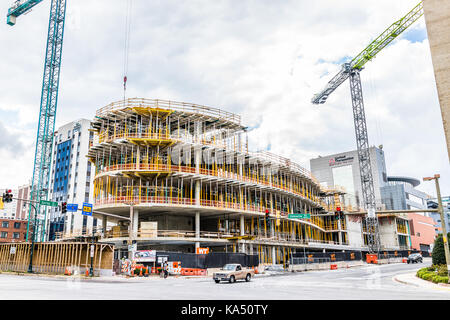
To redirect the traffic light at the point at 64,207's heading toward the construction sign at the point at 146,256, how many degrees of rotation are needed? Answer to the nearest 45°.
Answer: approximately 135° to its left

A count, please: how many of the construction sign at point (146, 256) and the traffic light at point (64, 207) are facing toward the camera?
2

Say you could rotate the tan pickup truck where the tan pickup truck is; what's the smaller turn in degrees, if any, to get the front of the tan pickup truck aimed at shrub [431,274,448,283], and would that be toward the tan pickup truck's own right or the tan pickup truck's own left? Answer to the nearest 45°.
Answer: approximately 135° to the tan pickup truck's own left

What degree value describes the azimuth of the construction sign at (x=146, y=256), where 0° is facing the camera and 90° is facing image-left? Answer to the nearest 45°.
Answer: approximately 0°

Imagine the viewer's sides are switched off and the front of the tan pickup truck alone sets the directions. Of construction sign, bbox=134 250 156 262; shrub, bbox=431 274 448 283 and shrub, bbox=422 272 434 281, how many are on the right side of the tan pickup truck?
1

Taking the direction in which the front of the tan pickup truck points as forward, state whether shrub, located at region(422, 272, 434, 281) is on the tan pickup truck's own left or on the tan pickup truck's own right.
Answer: on the tan pickup truck's own left

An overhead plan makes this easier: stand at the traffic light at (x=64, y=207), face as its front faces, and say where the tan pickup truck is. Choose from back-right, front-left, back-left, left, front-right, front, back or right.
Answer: front-left

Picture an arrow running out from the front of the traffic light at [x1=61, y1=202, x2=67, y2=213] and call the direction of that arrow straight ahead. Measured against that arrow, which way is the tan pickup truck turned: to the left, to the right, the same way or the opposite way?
to the right

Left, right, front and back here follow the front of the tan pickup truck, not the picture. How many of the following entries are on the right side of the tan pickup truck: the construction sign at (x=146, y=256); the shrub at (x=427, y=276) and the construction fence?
2

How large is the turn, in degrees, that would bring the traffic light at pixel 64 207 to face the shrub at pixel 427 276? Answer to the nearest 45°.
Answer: approximately 45° to its left

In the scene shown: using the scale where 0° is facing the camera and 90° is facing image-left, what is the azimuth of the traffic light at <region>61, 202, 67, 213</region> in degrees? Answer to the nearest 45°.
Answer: approximately 0°

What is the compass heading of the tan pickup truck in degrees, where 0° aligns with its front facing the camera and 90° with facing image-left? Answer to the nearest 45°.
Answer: approximately 45°

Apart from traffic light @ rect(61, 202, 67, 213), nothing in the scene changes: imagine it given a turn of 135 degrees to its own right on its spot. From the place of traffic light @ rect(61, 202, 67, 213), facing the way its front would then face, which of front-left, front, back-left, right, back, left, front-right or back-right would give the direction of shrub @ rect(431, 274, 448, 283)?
back
